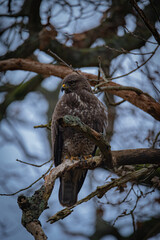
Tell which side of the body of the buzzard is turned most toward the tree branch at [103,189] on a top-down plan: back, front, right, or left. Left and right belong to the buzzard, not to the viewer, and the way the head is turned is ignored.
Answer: left

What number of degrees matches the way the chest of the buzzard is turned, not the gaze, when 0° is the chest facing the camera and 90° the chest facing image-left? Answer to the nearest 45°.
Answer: approximately 0°
